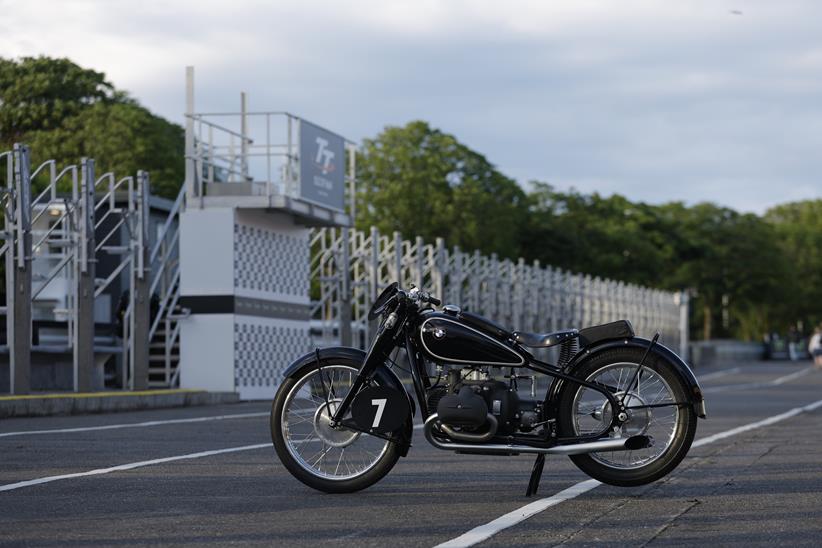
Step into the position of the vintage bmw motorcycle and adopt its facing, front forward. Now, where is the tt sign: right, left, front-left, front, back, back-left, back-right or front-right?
right

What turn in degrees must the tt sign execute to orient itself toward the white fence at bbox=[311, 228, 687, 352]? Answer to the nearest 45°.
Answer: approximately 135° to its left

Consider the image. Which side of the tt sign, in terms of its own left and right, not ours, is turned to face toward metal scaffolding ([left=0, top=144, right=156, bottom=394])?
right

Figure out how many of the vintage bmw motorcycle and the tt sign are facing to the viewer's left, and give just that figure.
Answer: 1

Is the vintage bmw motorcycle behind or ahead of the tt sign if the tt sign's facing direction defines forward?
ahead

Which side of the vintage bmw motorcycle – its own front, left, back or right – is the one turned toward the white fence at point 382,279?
right

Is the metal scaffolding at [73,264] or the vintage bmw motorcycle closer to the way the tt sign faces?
the vintage bmw motorcycle

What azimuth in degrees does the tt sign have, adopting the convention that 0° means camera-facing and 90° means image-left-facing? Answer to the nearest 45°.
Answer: approximately 315°

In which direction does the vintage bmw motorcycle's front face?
to the viewer's left

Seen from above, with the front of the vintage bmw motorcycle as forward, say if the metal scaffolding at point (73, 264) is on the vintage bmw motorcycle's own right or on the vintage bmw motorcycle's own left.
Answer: on the vintage bmw motorcycle's own right
